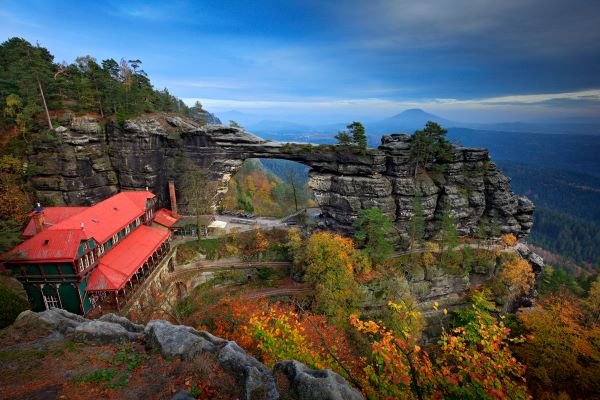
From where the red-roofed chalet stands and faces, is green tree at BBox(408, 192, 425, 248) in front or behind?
in front

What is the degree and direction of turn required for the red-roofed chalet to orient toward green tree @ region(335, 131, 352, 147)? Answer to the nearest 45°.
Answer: approximately 45° to its left

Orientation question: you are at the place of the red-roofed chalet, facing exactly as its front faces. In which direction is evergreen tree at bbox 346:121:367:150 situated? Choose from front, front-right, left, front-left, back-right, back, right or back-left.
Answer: front-left

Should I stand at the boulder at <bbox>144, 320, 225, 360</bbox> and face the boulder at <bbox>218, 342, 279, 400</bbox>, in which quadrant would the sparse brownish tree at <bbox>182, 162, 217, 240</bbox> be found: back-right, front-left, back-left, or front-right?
back-left

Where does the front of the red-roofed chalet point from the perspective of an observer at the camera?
facing the viewer and to the right of the viewer

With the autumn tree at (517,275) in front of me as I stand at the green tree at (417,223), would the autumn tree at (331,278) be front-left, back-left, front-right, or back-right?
back-right

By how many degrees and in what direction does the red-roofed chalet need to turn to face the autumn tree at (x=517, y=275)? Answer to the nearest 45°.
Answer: approximately 45° to its left

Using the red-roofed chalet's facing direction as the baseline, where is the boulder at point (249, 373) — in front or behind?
in front

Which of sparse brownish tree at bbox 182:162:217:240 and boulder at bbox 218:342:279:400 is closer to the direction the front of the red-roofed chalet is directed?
the boulder

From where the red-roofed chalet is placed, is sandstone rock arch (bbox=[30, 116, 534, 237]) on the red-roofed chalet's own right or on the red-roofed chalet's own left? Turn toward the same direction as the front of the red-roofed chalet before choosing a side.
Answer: on the red-roofed chalet's own left

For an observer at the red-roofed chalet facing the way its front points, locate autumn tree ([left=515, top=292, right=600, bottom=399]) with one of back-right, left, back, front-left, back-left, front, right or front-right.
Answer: front
